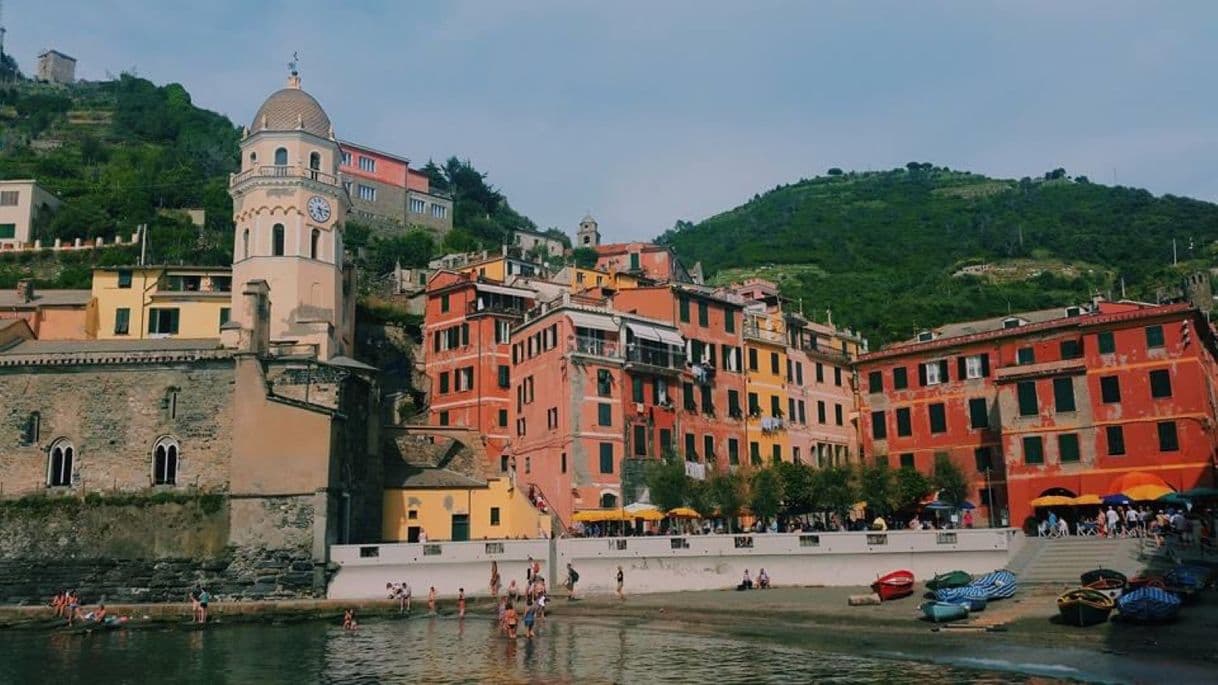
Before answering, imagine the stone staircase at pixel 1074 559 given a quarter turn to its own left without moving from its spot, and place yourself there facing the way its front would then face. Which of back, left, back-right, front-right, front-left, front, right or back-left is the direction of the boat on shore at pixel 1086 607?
right

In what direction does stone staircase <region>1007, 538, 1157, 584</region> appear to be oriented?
toward the camera

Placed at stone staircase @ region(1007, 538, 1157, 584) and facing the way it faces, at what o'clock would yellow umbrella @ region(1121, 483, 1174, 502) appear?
The yellow umbrella is roughly at 7 o'clock from the stone staircase.

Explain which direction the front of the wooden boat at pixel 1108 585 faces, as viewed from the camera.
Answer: facing the viewer and to the left of the viewer

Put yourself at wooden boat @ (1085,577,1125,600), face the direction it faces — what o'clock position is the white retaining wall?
The white retaining wall is roughly at 2 o'clock from the wooden boat.

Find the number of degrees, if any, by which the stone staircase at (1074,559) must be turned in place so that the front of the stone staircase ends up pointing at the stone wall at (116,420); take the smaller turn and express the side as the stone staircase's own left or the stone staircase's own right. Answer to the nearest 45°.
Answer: approximately 90° to the stone staircase's own right

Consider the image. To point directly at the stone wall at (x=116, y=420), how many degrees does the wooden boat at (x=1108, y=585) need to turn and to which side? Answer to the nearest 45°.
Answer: approximately 45° to its right

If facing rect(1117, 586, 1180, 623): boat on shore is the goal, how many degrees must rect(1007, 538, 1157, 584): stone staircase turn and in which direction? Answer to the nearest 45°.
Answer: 0° — it already faces it

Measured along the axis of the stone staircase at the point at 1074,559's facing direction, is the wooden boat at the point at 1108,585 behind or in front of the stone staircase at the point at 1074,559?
in front

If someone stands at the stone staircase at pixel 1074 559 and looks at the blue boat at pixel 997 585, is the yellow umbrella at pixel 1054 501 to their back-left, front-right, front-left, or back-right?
back-right
